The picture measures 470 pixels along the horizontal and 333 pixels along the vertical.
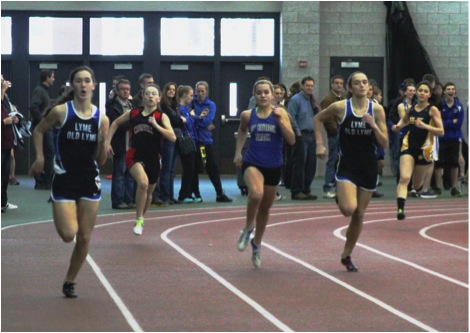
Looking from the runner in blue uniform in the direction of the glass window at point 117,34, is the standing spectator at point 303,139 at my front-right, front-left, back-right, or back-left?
front-right

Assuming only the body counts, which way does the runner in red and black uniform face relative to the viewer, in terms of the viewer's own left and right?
facing the viewer

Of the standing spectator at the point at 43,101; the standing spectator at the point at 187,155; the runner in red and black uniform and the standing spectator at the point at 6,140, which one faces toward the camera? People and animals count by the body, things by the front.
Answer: the runner in red and black uniform

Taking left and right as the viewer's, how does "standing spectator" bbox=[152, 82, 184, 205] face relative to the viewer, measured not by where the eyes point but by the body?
facing the viewer and to the right of the viewer

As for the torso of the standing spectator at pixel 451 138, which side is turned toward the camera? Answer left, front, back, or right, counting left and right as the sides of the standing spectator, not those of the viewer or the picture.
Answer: front

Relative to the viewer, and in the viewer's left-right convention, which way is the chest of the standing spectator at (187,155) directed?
facing to the right of the viewer

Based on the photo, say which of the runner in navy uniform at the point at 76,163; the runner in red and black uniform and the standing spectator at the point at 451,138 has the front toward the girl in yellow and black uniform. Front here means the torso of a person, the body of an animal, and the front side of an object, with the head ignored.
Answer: the standing spectator

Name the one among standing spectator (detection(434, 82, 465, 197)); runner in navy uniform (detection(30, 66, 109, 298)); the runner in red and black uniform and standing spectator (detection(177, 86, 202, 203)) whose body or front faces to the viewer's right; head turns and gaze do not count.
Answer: standing spectator (detection(177, 86, 202, 203))

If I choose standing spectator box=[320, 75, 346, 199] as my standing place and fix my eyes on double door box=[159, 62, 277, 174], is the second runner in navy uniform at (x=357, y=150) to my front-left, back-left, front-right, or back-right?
back-left

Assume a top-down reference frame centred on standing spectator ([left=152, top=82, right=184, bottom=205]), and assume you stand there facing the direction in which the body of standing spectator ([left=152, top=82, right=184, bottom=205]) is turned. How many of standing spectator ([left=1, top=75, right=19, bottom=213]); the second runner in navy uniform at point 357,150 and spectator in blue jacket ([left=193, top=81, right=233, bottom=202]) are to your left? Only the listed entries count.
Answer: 1

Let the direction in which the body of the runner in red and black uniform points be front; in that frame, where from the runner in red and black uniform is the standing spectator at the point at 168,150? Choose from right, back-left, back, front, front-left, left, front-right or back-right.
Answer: back

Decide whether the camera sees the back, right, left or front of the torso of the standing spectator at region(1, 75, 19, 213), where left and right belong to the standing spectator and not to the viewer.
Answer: right
